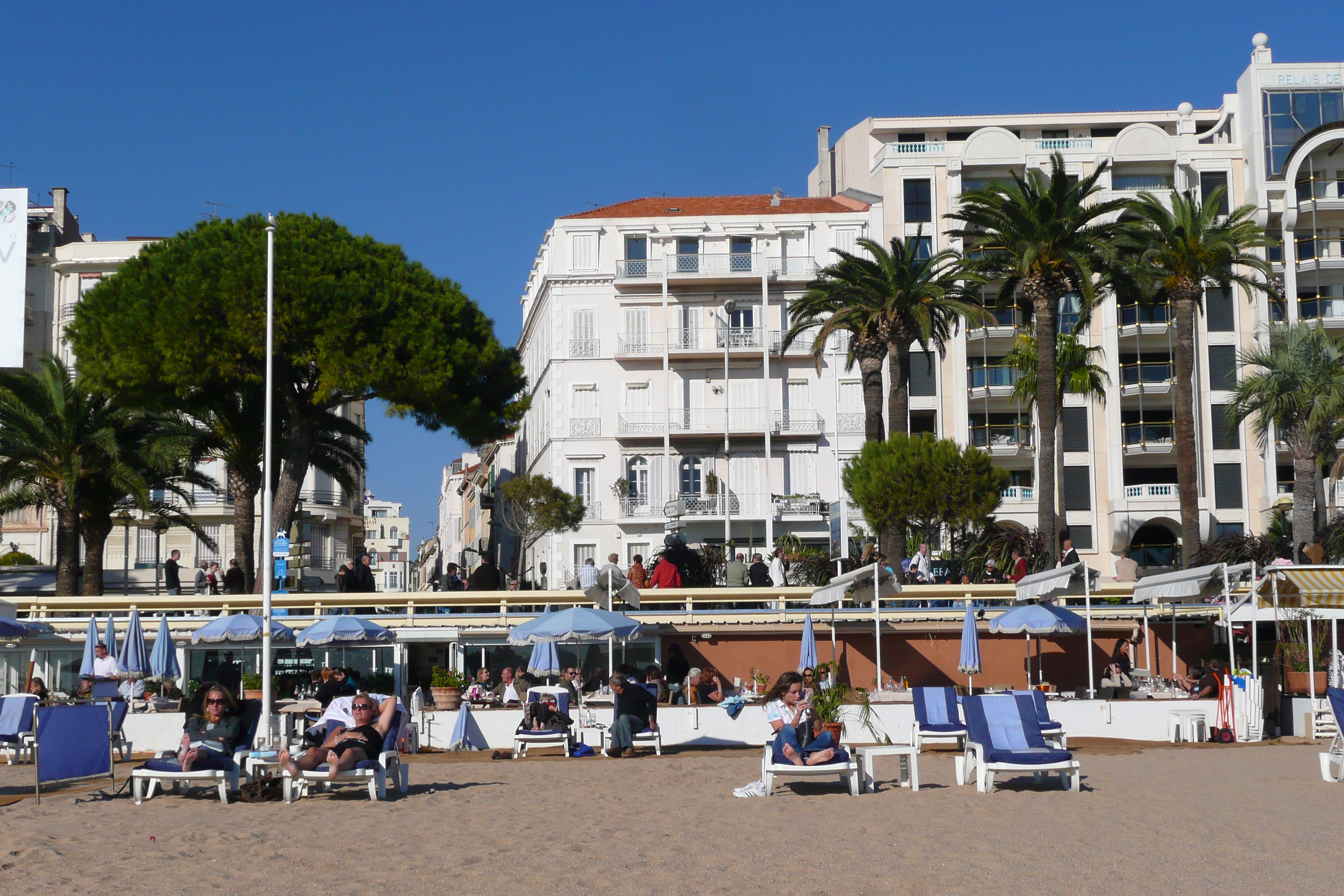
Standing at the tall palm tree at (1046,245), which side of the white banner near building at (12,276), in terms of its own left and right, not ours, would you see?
left

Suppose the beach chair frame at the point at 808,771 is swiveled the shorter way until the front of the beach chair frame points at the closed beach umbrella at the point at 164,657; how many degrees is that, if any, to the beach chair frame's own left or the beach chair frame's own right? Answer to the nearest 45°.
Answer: approximately 135° to the beach chair frame's own right

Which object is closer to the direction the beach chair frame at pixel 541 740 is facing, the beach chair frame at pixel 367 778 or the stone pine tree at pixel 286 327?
the beach chair frame

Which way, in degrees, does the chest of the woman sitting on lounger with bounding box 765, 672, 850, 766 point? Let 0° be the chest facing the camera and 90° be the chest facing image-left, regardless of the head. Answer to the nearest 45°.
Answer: approximately 315°

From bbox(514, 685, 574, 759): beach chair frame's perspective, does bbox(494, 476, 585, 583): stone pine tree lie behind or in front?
behind

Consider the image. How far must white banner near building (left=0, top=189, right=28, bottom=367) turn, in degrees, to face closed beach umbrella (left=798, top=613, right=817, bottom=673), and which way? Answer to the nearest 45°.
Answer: approximately 45° to its left

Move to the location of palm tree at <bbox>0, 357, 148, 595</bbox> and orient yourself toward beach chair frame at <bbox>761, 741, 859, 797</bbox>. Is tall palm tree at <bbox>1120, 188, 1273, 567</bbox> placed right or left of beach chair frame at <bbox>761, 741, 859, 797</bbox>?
left

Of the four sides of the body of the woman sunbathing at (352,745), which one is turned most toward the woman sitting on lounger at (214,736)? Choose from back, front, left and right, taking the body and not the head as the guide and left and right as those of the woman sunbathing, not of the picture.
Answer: right

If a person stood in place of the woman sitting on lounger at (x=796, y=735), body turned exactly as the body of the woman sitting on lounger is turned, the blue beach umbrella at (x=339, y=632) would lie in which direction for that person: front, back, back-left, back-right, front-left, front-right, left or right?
back
